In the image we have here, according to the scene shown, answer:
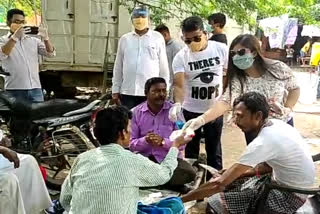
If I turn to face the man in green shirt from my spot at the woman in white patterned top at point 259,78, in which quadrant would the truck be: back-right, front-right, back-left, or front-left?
back-right

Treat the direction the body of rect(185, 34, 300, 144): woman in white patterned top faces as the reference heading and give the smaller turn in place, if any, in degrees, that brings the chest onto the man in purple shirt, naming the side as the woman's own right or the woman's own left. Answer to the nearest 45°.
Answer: approximately 45° to the woman's own right

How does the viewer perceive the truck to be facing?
facing away from the viewer

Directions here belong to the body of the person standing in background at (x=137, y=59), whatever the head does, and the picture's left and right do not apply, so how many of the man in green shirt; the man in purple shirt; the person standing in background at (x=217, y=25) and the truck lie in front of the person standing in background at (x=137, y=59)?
2

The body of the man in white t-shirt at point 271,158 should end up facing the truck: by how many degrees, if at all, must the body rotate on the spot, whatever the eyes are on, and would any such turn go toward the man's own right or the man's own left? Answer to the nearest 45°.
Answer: approximately 45° to the man's own right

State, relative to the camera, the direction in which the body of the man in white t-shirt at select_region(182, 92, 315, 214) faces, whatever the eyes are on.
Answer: to the viewer's left

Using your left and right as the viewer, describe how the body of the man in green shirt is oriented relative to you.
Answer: facing away from the viewer and to the right of the viewer

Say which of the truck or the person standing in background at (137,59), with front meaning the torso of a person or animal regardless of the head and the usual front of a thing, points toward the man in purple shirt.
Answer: the person standing in background

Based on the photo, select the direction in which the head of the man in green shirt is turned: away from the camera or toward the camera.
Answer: away from the camera

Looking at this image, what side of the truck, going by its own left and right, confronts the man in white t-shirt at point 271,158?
back
